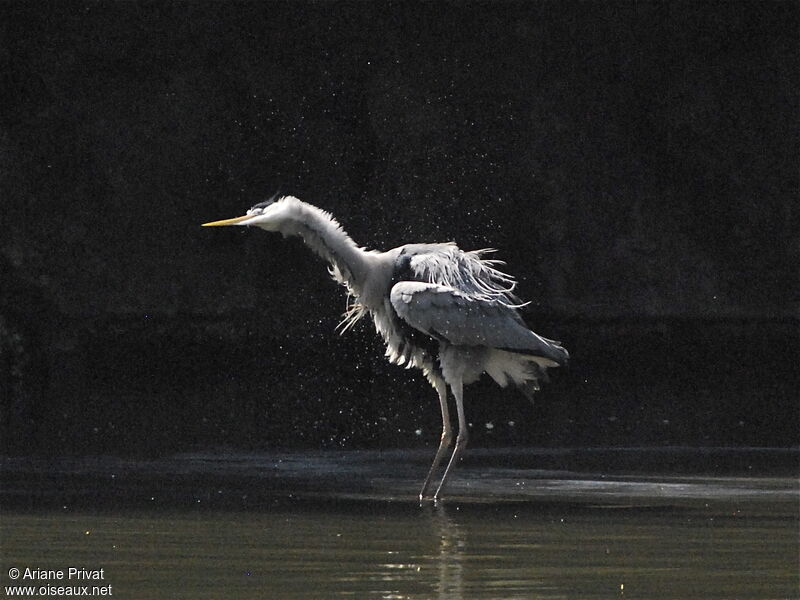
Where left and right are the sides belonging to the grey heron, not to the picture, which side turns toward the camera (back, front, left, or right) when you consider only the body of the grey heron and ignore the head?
left
